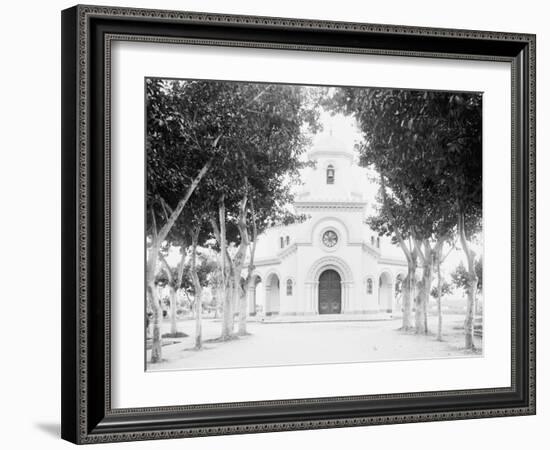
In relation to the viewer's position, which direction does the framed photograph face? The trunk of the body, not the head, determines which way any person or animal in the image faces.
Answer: facing the viewer and to the right of the viewer
